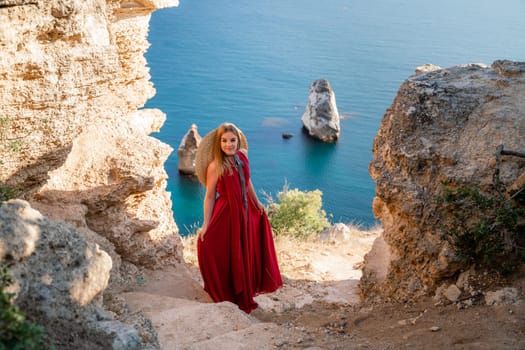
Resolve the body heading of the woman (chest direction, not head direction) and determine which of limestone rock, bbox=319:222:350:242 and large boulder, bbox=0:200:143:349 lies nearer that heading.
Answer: the large boulder

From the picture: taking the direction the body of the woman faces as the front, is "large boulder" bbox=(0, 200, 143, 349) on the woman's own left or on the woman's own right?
on the woman's own right

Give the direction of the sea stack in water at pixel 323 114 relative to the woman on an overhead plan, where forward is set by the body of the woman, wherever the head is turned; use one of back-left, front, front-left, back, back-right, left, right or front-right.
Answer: back-left

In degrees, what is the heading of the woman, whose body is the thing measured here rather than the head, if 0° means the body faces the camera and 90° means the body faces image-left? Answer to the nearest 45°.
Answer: approximately 315°

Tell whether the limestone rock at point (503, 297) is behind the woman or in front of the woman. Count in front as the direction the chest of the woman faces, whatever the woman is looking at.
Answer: in front

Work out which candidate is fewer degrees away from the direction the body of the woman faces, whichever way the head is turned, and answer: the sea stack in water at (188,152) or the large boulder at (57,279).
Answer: the large boulder

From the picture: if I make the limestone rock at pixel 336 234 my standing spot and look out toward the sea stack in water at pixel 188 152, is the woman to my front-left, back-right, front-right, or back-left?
back-left

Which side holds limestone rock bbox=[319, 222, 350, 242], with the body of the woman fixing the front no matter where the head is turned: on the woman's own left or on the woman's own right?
on the woman's own left
